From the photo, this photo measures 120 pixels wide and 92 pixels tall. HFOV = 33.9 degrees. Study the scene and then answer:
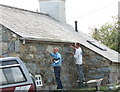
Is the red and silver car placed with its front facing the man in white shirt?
no

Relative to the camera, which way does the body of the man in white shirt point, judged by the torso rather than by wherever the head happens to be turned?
to the viewer's left

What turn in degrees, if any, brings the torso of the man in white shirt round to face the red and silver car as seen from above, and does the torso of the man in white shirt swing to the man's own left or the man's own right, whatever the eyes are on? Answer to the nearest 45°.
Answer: approximately 90° to the man's own left
